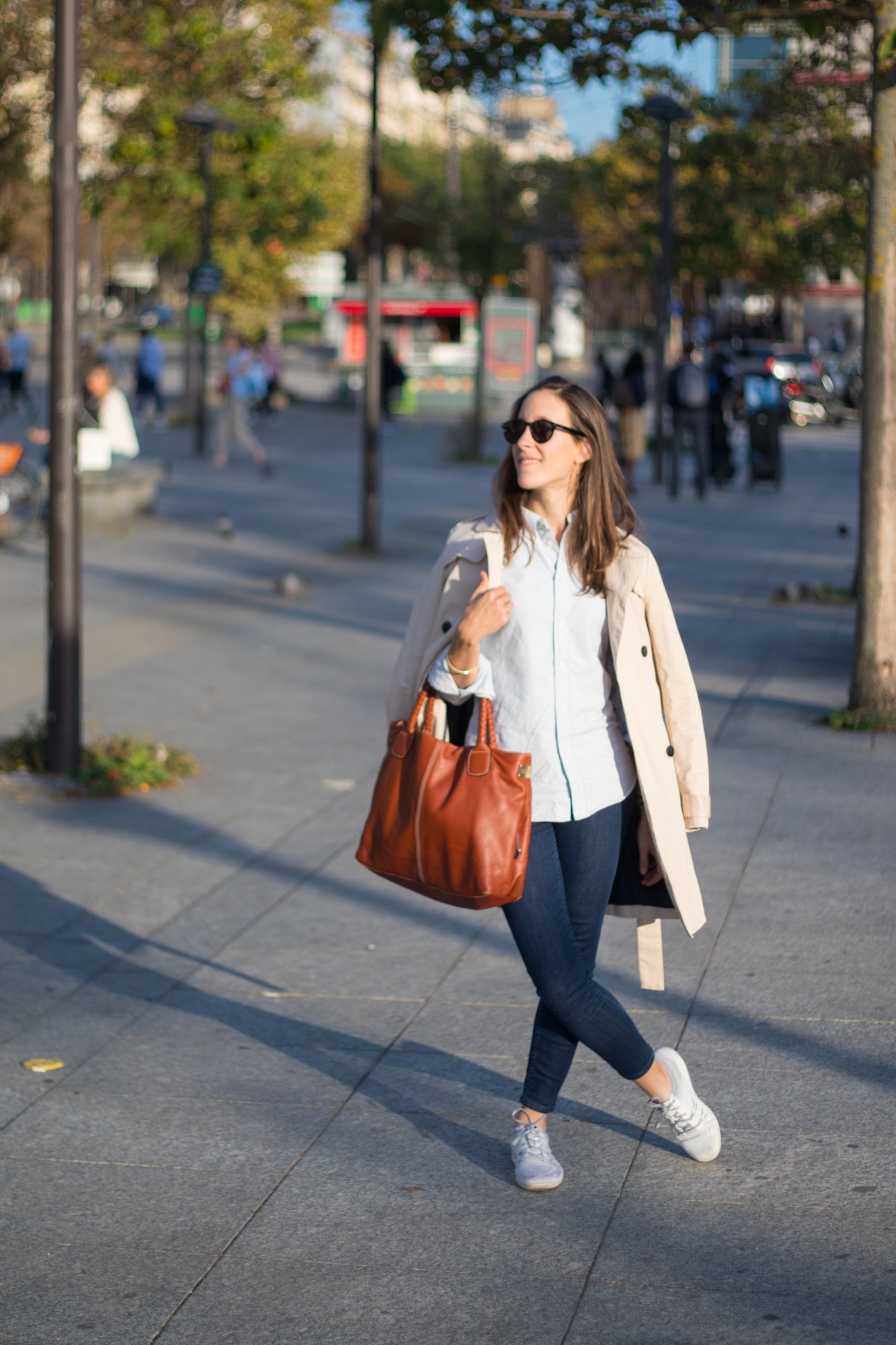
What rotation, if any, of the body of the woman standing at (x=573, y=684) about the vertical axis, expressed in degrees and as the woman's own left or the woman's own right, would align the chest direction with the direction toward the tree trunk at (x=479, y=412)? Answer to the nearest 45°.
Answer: approximately 180°

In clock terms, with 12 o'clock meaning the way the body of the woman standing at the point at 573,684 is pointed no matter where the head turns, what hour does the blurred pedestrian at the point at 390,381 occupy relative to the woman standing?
The blurred pedestrian is roughly at 6 o'clock from the woman standing.

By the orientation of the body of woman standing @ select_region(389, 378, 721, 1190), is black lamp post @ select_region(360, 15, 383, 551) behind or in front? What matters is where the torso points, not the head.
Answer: behind

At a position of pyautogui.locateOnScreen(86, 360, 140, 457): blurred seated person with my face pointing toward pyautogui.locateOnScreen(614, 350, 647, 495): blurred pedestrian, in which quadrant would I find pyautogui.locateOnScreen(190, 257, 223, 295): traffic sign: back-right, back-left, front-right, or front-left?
front-left

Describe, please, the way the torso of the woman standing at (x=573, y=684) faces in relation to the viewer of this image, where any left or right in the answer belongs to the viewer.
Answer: facing the viewer

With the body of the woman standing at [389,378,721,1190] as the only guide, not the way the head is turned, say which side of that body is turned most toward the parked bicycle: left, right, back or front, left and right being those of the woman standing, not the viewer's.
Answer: back

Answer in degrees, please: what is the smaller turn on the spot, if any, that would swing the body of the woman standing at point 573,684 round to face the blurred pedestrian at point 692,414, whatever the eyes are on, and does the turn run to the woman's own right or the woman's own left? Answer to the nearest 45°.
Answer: approximately 180°

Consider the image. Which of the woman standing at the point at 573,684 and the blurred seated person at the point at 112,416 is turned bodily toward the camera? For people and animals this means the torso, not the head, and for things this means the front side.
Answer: the woman standing

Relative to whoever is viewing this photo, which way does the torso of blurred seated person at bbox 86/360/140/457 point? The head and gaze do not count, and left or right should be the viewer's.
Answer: facing to the left of the viewer
